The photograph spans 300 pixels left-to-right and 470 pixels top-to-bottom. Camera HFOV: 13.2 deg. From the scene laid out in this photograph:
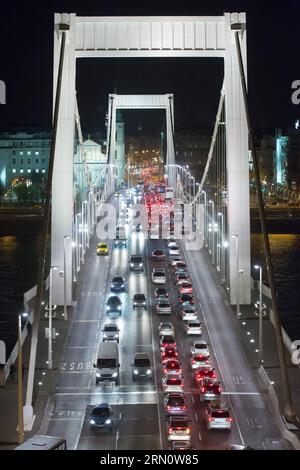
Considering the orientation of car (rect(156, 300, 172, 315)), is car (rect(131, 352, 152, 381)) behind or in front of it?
behind

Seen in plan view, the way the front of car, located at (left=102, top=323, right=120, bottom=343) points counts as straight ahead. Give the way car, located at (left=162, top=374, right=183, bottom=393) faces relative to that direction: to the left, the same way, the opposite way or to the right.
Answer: the opposite way

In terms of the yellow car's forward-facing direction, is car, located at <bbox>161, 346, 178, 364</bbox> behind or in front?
in front

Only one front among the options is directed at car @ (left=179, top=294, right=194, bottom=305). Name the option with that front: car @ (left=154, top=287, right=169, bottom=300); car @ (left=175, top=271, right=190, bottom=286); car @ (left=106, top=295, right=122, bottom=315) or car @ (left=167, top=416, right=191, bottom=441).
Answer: car @ (left=167, top=416, right=191, bottom=441)

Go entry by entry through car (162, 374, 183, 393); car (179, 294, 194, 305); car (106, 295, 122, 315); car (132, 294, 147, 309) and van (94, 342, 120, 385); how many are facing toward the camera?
3

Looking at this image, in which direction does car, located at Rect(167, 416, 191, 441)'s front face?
away from the camera

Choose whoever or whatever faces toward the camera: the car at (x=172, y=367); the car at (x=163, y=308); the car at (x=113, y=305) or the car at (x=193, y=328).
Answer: the car at (x=113, y=305)

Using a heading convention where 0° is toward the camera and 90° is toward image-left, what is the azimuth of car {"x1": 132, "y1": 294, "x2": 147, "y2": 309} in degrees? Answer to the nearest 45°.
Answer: approximately 0°

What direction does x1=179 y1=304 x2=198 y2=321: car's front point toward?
away from the camera

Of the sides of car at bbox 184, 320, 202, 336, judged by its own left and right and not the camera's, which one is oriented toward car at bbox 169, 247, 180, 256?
front

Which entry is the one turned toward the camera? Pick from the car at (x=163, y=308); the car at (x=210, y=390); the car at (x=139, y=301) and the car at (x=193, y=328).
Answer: the car at (x=139, y=301)

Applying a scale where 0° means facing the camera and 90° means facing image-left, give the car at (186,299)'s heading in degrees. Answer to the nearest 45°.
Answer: approximately 180°

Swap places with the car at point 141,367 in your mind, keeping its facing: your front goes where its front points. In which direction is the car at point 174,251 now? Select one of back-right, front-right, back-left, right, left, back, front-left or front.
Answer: back

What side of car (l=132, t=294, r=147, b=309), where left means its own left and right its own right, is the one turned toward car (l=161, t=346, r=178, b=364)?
front

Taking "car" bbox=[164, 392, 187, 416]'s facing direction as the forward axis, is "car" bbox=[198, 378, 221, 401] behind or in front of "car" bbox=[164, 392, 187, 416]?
in front

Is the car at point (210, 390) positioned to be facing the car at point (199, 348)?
yes

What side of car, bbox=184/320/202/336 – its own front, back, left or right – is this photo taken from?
back

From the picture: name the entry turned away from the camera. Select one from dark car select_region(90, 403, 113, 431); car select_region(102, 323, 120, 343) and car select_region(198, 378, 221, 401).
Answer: car select_region(198, 378, 221, 401)
